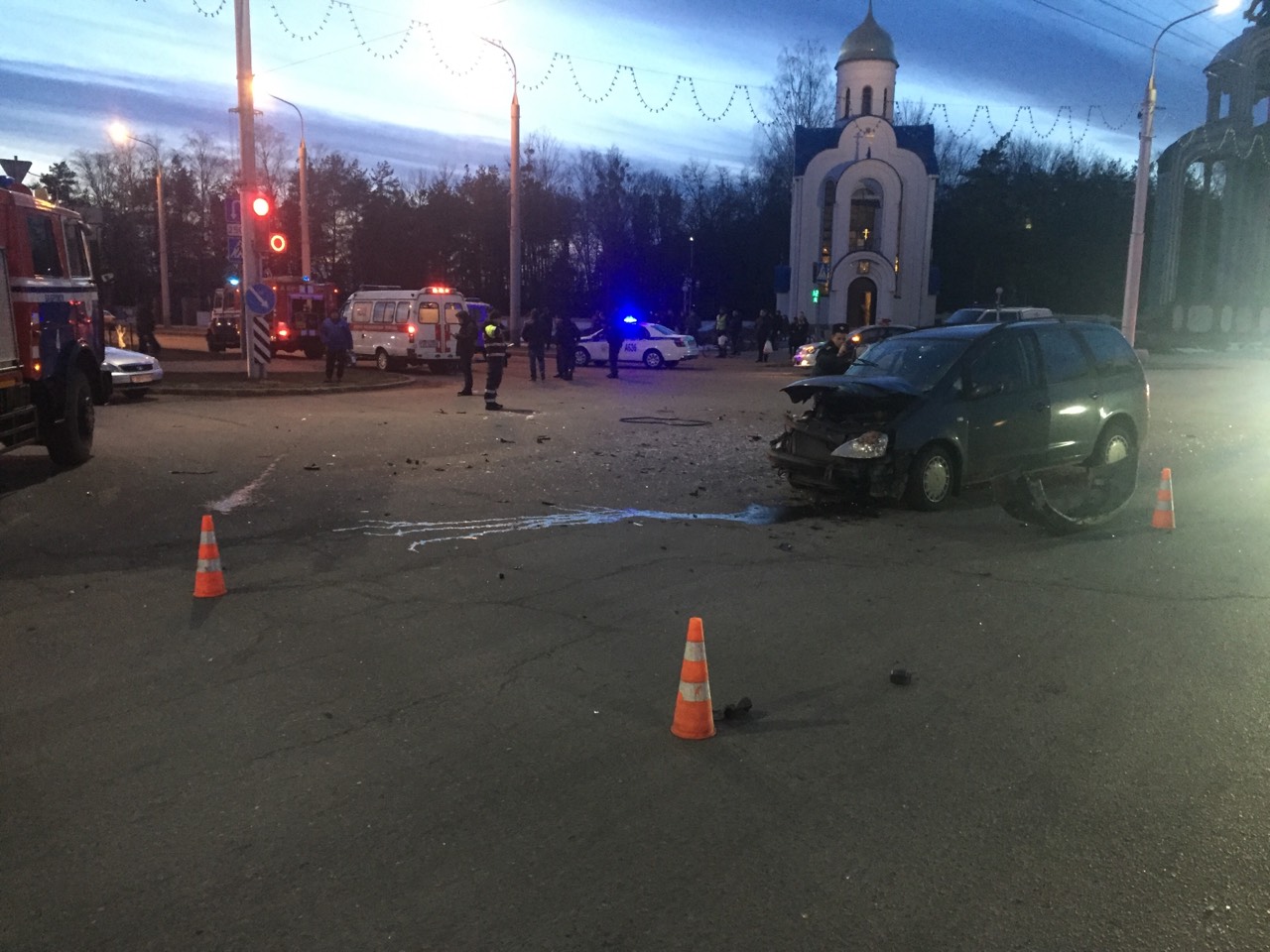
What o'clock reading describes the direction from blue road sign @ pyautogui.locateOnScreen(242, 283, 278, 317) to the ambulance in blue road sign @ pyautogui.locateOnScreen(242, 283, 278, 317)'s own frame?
The ambulance is roughly at 7 o'clock from the blue road sign.

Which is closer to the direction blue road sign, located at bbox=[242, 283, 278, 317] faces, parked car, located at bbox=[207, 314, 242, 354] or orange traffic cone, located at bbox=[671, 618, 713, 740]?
the orange traffic cone

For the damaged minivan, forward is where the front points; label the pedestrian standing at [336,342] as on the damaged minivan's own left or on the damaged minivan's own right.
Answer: on the damaged minivan's own right

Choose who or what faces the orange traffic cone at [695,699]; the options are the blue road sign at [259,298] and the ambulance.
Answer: the blue road sign

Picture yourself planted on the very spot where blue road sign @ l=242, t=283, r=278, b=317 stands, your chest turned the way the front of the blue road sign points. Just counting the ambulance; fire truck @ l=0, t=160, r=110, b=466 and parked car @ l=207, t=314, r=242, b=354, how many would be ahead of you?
1

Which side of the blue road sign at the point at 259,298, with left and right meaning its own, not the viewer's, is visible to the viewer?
front

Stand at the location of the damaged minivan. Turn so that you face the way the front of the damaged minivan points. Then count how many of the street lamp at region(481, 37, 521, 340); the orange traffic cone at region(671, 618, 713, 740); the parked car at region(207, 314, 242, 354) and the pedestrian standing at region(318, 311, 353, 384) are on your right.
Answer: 3

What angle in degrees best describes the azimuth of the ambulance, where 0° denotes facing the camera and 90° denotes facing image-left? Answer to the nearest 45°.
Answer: approximately 135°

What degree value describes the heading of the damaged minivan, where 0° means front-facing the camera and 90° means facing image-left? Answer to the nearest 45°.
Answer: approximately 45°

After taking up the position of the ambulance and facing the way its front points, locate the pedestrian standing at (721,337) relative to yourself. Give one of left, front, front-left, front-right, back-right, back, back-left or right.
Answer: right

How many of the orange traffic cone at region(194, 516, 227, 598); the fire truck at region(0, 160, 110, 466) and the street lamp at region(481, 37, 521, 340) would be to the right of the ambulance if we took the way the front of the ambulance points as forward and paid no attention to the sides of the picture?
1

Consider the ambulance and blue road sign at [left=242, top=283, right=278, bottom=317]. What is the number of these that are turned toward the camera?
1

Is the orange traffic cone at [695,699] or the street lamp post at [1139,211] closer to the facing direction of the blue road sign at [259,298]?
the orange traffic cone
